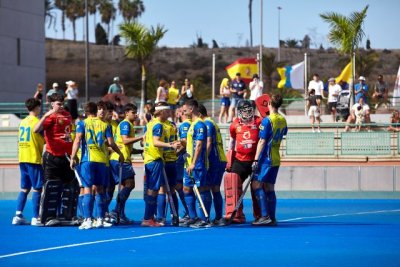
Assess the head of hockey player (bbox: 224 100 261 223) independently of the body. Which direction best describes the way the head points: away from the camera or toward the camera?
toward the camera

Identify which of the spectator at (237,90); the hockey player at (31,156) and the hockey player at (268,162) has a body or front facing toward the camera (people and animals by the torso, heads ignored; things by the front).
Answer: the spectator

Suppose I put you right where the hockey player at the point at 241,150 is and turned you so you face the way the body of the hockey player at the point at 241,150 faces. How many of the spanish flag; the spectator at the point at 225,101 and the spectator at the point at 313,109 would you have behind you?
3

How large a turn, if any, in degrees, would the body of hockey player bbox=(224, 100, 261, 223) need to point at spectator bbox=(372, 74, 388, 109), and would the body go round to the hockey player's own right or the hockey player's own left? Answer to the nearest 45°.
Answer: approximately 180°

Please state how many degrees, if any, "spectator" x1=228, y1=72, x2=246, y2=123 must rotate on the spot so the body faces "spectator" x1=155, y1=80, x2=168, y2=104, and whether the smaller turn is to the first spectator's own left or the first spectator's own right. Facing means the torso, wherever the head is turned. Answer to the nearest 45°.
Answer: approximately 90° to the first spectator's own right

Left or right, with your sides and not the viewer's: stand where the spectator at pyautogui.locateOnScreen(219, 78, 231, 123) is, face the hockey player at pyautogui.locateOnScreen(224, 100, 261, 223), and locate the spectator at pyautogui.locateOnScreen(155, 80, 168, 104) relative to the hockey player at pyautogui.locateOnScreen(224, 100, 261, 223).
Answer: right

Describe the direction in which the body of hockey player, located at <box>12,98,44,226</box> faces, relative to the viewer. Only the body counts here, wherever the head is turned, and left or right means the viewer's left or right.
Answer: facing away from the viewer and to the right of the viewer

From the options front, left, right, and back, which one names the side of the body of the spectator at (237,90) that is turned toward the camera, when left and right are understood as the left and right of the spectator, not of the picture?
front

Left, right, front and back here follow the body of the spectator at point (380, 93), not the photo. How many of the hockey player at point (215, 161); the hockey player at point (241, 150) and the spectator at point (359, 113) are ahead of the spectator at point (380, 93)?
3

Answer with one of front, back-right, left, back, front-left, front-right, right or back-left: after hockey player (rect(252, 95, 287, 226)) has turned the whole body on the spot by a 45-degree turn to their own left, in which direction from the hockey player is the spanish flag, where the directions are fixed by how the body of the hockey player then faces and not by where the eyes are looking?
right

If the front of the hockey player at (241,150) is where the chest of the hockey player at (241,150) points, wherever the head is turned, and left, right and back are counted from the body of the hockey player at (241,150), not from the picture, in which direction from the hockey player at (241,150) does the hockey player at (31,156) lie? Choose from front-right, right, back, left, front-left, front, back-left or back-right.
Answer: right

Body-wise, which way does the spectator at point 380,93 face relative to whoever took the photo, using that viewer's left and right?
facing the viewer

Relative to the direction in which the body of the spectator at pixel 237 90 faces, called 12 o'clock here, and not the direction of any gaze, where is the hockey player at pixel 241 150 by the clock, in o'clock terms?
The hockey player is roughly at 12 o'clock from the spectator.

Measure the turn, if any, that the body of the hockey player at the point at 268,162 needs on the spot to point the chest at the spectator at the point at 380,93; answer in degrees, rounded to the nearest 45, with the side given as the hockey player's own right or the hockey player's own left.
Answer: approximately 45° to the hockey player's own right

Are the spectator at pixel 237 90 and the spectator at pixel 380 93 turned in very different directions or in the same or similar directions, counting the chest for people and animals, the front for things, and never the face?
same or similar directions

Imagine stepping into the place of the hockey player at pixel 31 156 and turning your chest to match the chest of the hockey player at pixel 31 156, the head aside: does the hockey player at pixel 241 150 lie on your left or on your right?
on your right

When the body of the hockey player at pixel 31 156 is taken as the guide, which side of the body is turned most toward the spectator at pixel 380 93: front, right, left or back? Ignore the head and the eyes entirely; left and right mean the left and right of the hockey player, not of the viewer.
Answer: front
